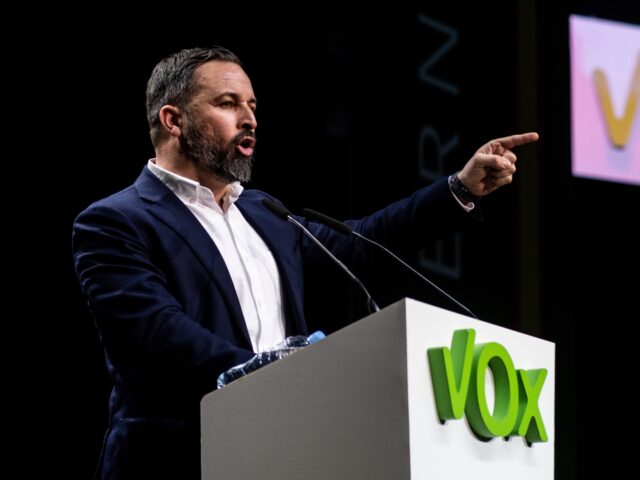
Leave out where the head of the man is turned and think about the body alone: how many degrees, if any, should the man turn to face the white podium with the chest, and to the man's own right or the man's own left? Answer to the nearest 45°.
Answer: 0° — they already face it

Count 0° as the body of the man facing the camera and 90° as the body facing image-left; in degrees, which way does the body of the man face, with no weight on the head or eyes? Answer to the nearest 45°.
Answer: approximately 315°

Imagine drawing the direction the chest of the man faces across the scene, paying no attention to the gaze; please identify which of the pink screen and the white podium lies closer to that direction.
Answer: the white podium

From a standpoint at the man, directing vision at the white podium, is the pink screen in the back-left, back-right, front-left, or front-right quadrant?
back-left

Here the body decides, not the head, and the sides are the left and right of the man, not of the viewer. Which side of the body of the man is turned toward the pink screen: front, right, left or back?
left
